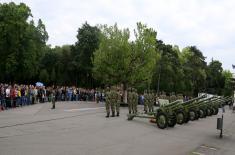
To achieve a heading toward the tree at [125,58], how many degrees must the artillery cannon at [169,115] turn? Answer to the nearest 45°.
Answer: approximately 135° to its left
